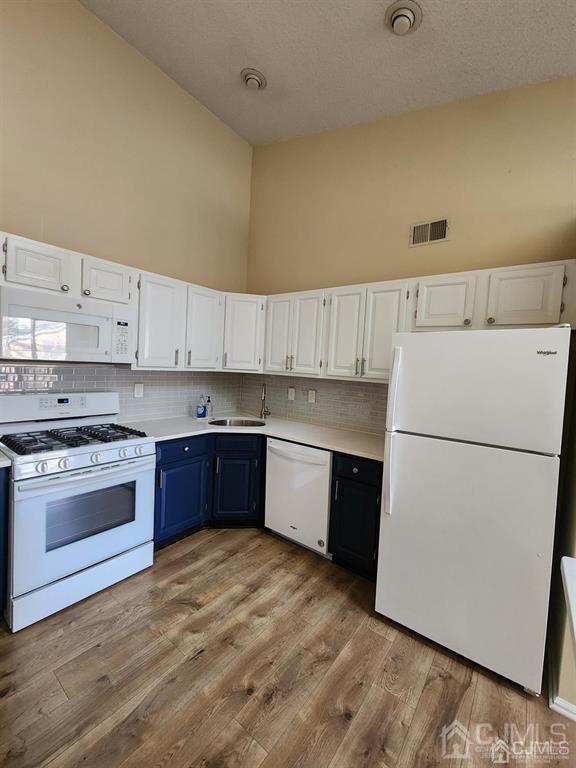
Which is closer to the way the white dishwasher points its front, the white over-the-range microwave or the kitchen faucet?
the white over-the-range microwave

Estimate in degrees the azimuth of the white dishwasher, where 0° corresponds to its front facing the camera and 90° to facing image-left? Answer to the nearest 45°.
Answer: approximately 45°

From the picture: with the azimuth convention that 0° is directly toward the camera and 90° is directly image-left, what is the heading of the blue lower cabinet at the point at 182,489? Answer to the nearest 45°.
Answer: approximately 315°

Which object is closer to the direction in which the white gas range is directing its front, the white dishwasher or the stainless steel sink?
the white dishwasher

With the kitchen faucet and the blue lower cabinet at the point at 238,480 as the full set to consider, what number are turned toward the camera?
2

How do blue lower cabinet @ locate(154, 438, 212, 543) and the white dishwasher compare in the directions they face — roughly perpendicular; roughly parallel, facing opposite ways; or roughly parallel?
roughly perpendicular

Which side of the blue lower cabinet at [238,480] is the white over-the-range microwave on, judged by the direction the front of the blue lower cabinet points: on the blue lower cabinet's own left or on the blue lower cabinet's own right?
on the blue lower cabinet's own right

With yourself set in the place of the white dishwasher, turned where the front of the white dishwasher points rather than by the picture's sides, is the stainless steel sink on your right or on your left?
on your right

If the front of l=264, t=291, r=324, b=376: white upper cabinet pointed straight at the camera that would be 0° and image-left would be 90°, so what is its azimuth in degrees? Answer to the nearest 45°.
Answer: approximately 45°

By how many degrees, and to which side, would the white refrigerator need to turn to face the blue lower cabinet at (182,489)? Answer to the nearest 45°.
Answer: approximately 45° to its right
